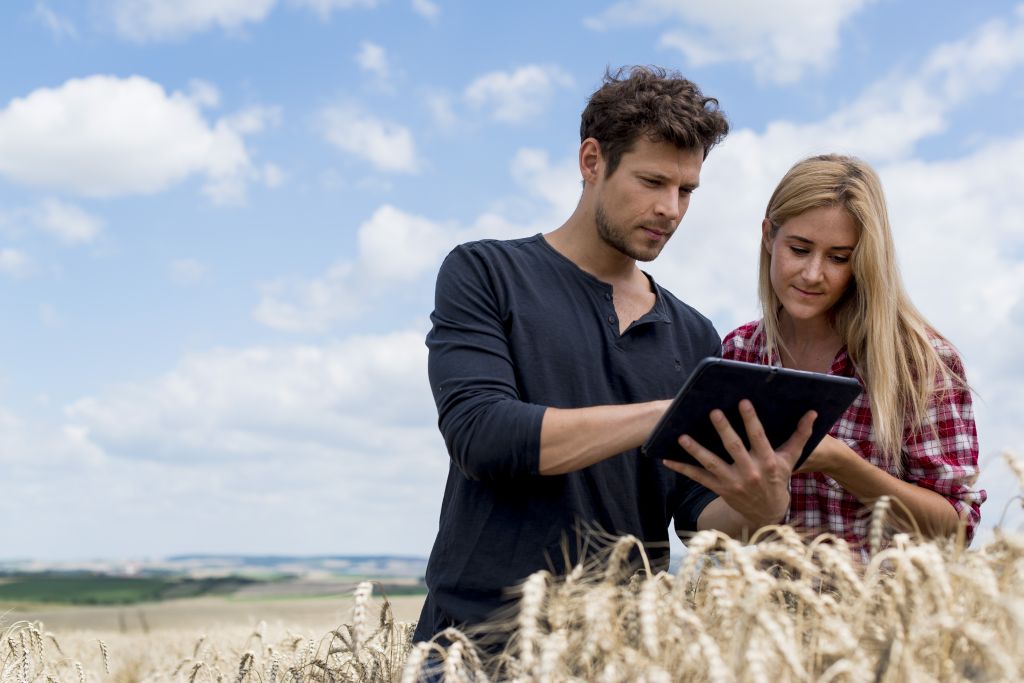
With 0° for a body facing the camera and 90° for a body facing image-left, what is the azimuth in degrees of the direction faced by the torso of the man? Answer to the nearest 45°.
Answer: approximately 315°

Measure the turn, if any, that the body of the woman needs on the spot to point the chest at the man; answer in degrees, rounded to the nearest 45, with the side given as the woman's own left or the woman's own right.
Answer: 0° — they already face them

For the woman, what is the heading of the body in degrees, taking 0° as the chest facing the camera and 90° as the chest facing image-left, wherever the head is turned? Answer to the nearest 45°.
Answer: approximately 45°

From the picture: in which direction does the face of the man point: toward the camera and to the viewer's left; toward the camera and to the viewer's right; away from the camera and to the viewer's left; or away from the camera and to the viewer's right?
toward the camera and to the viewer's right

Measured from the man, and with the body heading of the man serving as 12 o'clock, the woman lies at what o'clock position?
The woman is roughly at 10 o'clock from the man.

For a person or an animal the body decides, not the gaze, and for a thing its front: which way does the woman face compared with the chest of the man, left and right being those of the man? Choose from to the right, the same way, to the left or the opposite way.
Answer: to the right
